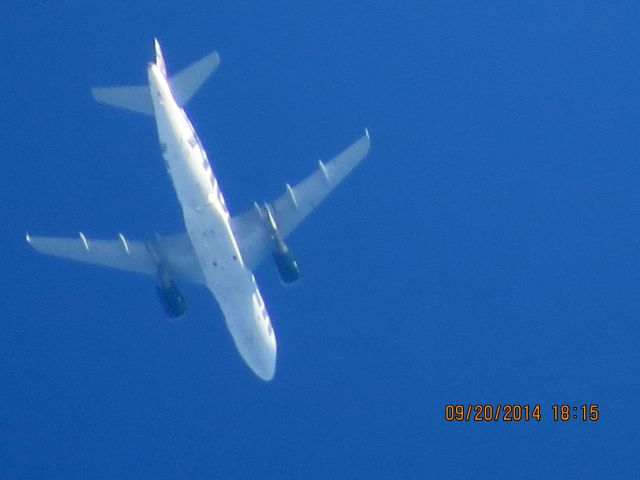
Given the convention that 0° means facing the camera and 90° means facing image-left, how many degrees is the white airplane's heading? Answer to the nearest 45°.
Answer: approximately 180°
